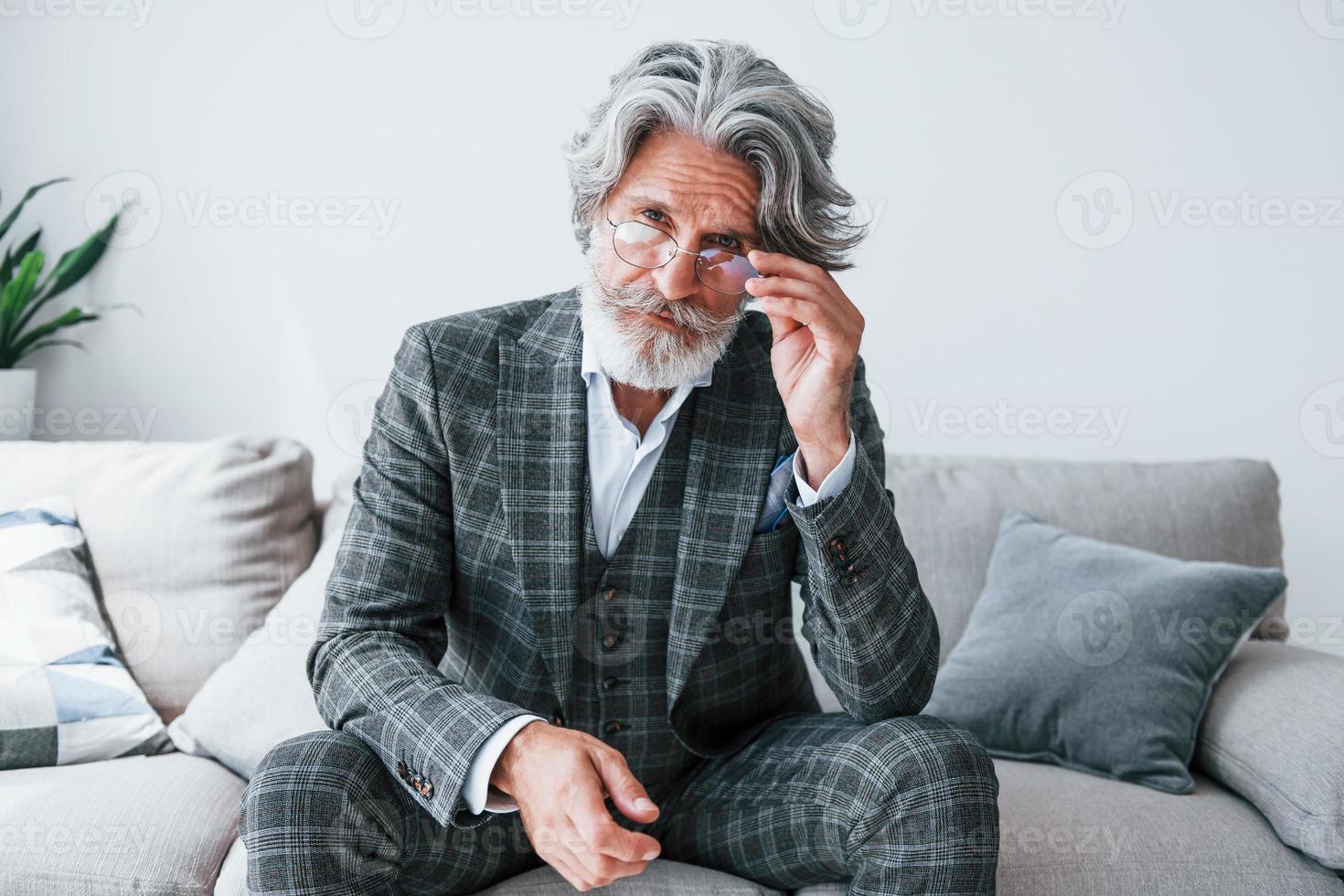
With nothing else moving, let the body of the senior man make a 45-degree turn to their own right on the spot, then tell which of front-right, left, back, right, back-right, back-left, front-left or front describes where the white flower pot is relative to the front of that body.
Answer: right

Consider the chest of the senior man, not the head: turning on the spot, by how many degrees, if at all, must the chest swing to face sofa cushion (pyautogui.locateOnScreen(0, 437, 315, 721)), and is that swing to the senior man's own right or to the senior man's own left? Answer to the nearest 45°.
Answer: approximately 135° to the senior man's own right

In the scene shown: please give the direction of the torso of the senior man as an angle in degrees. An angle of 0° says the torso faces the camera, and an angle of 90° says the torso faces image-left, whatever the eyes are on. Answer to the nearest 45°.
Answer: approximately 0°

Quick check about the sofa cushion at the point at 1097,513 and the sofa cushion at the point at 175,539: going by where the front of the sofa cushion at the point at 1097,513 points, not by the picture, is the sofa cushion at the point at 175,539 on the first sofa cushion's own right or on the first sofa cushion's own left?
on the first sofa cushion's own right

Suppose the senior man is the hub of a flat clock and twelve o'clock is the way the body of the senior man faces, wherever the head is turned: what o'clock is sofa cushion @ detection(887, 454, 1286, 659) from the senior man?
The sofa cushion is roughly at 8 o'clock from the senior man.

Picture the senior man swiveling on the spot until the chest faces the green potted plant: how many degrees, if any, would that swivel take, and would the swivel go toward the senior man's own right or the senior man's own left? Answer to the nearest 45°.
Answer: approximately 135° to the senior man's own right

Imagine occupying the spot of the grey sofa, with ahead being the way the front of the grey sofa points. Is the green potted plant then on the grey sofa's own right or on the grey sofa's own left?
on the grey sofa's own right

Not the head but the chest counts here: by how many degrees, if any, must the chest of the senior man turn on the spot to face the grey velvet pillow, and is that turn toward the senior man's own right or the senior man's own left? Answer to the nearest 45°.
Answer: approximately 135° to the senior man's own left

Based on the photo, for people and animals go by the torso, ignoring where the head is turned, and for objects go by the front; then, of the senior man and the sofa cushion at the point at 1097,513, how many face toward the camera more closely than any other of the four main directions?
2
